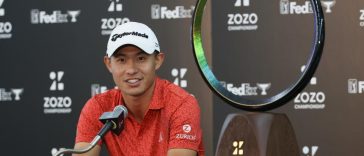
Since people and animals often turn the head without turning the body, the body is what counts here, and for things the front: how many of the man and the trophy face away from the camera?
0

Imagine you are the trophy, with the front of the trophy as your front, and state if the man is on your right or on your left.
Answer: on your right

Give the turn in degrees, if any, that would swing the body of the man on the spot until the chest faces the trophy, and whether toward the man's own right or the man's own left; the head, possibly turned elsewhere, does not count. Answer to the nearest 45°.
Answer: approximately 45° to the man's own left

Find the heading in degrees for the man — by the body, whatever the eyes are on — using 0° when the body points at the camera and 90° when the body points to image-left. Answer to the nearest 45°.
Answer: approximately 0°
